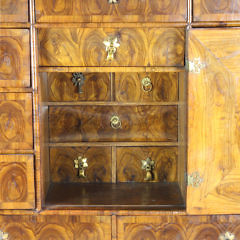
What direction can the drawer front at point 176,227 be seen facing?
toward the camera

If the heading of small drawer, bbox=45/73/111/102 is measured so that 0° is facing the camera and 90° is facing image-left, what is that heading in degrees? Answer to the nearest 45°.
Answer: approximately 0°

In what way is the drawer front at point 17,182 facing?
toward the camera

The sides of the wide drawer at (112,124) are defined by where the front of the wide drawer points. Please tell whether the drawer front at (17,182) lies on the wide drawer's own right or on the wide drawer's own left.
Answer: on the wide drawer's own right

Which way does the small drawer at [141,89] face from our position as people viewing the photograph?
facing the viewer
